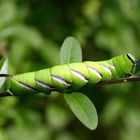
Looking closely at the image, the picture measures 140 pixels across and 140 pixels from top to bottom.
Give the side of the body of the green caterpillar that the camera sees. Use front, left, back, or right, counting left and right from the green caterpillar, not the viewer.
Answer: right
